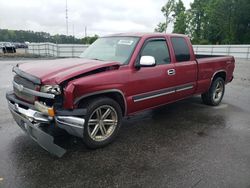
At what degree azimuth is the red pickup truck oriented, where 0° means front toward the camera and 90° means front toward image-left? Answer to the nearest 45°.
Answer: approximately 45°

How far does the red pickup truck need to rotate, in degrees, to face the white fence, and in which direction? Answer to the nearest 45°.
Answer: approximately 135° to its right
